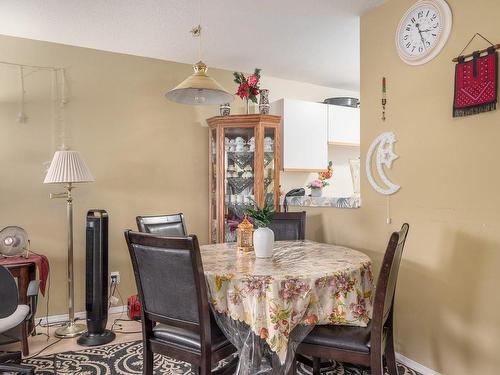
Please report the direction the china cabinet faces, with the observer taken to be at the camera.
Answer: facing the viewer

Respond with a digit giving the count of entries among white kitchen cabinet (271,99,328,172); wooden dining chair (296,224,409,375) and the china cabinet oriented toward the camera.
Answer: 2

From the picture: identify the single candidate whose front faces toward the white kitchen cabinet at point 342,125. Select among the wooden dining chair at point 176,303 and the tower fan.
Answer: the wooden dining chair

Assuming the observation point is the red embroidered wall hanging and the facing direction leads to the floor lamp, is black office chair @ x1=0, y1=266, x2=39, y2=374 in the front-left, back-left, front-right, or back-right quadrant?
front-left

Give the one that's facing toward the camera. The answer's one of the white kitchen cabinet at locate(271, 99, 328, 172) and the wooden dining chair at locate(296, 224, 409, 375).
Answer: the white kitchen cabinet

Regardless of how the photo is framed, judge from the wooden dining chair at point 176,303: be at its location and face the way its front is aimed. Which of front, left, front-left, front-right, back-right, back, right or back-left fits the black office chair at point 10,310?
left

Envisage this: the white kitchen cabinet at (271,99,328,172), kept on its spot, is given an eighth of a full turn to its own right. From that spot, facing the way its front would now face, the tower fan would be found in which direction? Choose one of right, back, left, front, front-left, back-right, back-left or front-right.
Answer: front

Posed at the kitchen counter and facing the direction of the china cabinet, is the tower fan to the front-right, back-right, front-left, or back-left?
front-left

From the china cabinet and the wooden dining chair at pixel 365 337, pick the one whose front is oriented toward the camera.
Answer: the china cabinet

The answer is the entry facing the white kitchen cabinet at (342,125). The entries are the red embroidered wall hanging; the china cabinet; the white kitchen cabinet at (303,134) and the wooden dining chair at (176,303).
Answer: the wooden dining chair

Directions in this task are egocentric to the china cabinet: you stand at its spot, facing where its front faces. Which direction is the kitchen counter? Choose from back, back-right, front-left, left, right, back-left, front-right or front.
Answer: front-left

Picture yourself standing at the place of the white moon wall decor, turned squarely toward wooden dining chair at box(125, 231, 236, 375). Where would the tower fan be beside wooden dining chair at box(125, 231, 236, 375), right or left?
right

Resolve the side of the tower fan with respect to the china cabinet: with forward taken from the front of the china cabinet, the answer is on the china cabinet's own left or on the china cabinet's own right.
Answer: on the china cabinet's own right

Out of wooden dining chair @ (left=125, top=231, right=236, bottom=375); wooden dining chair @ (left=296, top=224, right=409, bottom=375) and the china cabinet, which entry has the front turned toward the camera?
the china cabinet

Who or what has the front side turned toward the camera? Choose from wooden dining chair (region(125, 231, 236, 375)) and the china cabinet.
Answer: the china cabinet

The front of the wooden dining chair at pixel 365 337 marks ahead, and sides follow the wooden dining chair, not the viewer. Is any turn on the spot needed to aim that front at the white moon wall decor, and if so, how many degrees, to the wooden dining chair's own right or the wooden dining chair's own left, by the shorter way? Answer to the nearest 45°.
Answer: approximately 45° to the wooden dining chair's own right

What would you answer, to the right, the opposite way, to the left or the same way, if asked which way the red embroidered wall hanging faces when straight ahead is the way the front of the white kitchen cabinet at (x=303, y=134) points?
to the right

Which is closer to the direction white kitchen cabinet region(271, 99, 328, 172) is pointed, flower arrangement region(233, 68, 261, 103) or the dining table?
the dining table

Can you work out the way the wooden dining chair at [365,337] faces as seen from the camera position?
facing away from the viewer and to the left of the viewer

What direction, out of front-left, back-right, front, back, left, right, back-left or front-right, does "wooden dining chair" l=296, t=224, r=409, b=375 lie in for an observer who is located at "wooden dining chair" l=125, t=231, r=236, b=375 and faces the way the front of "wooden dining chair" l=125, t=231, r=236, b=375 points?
front-right

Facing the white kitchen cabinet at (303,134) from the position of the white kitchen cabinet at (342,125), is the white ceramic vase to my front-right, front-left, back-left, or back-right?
front-left
